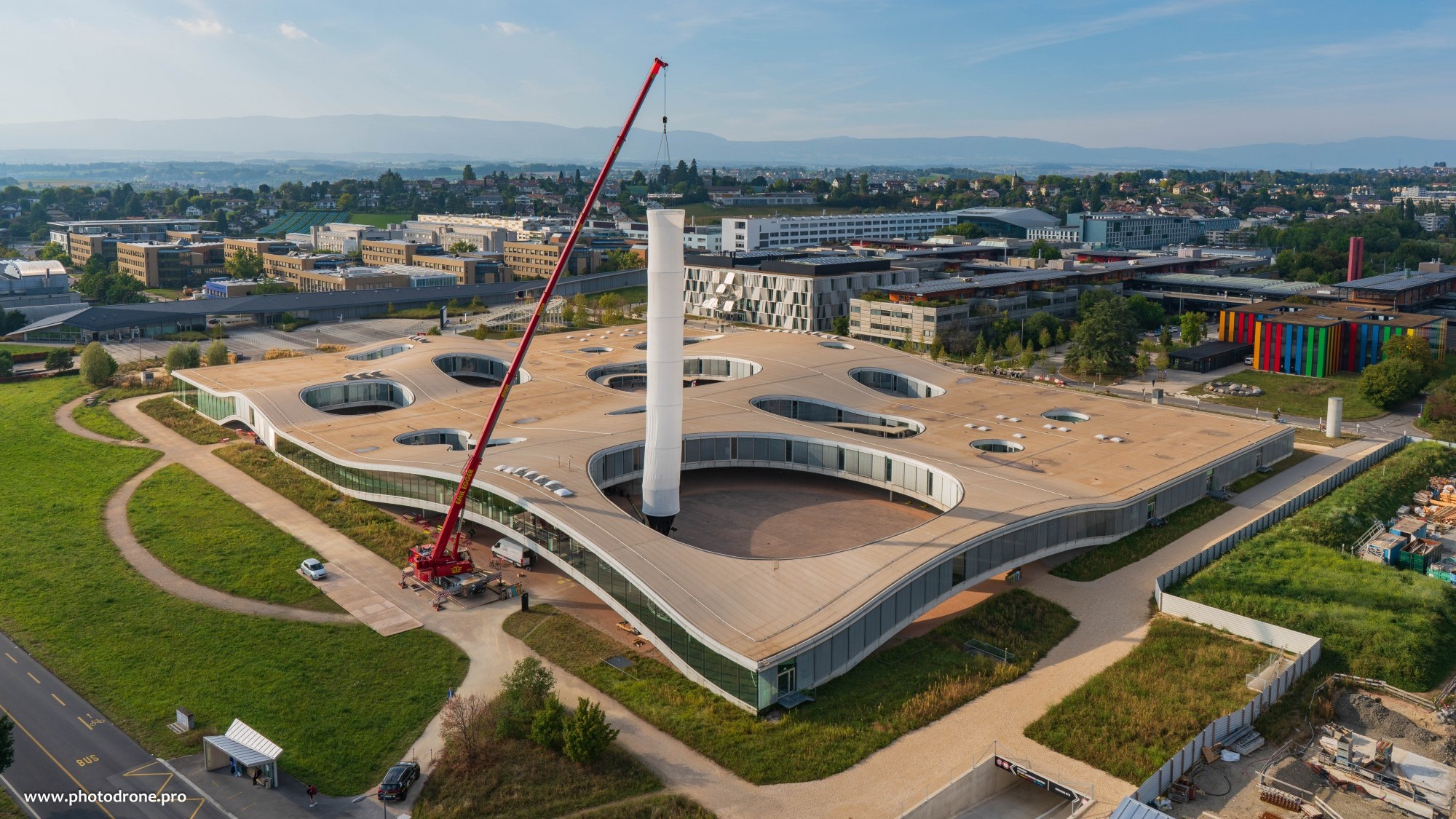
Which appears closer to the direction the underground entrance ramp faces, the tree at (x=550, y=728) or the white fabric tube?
the tree

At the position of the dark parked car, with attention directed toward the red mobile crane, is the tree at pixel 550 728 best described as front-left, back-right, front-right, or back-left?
front-right

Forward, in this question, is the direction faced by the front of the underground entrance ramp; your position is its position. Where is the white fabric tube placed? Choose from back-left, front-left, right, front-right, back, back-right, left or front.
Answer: right

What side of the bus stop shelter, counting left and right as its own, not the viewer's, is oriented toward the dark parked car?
left

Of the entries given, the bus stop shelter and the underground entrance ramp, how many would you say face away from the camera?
0

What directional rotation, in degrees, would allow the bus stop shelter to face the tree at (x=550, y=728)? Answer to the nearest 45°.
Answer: approximately 135° to its left

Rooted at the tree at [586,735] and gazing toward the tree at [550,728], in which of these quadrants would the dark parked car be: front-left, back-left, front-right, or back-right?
front-left

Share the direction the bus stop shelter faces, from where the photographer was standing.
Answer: facing the viewer and to the left of the viewer

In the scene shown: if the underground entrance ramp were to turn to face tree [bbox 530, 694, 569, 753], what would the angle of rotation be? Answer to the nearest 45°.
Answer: approximately 45° to its right
